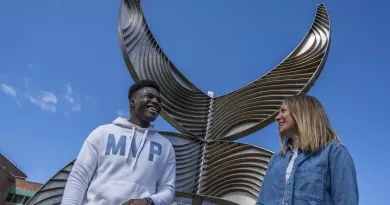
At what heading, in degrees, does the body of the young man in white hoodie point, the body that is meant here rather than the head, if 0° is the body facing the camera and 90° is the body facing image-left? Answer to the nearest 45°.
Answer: approximately 315°

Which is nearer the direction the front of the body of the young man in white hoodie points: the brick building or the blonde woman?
the blonde woman

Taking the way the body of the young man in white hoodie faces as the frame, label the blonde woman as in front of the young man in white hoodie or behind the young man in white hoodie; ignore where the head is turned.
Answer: in front

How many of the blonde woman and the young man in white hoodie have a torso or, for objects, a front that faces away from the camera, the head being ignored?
0

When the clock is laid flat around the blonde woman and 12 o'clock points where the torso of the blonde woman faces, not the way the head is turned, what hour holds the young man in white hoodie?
The young man in white hoodie is roughly at 2 o'clock from the blonde woman.

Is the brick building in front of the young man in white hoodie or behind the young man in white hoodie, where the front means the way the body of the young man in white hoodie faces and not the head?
behind

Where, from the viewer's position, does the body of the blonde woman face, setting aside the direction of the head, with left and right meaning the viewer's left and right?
facing the viewer and to the left of the viewer

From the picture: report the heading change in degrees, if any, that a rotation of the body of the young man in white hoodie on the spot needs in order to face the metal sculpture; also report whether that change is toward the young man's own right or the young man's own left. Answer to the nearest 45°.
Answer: approximately 90° to the young man's own left

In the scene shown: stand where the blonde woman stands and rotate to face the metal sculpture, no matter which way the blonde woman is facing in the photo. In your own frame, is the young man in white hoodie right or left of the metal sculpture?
left

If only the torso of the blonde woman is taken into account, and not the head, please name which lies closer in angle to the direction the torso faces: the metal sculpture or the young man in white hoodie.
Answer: the young man in white hoodie

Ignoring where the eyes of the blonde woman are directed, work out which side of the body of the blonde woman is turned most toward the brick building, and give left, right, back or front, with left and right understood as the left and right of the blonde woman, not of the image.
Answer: right

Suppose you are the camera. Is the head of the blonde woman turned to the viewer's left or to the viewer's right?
to the viewer's left
